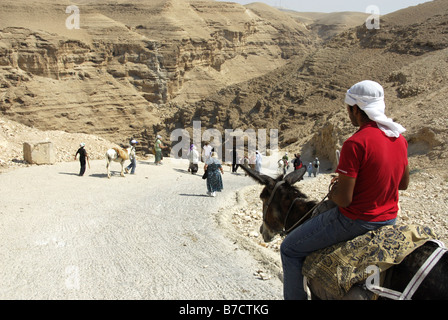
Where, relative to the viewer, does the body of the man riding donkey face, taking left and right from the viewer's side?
facing away from the viewer and to the left of the viewer

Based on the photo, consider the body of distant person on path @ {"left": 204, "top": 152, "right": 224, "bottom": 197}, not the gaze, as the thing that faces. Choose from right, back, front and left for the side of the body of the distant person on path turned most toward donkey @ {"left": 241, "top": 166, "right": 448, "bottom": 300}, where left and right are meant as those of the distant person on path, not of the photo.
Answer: back

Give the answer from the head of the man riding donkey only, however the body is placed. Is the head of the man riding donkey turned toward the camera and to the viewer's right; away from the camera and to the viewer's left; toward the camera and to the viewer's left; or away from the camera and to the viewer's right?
away from the camera and to the viewer's left

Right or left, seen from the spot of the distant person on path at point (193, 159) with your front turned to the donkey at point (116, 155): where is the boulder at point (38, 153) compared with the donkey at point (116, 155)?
right

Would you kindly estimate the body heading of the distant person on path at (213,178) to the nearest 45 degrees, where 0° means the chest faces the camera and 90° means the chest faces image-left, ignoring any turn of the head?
approximately 180°

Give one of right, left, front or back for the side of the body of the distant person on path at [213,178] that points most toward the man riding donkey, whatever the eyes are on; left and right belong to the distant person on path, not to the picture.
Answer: back
